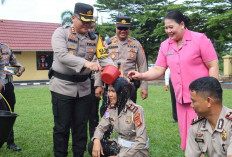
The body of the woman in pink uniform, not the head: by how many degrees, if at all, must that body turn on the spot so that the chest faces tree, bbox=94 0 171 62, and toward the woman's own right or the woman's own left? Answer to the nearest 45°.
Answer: approximately 135° to the woman's own right

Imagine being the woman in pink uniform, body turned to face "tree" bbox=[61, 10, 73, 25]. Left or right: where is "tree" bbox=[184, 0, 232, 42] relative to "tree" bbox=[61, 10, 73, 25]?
right

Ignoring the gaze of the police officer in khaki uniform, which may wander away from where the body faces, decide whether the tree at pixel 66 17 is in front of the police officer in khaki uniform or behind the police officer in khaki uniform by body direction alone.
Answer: behind

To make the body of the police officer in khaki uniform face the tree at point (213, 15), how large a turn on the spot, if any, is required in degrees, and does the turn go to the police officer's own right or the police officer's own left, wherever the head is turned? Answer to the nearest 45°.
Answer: approximately 90° to the police officer's own left

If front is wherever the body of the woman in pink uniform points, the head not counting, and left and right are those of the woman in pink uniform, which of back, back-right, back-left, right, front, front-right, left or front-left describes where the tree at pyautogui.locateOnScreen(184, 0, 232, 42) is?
back-right

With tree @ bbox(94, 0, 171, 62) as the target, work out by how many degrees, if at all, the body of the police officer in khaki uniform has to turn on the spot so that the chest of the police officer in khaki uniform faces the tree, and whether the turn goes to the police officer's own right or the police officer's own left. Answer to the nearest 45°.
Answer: approximately 135° to the police officer's own left

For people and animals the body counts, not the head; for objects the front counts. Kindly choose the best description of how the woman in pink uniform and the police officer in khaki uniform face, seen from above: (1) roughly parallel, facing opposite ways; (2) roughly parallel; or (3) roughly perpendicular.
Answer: roughly perpendicular

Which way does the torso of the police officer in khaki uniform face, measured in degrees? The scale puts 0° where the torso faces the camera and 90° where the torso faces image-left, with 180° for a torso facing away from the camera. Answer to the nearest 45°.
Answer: approximately 315°

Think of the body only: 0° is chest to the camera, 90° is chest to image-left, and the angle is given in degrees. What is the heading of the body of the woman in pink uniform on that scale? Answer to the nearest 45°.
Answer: approximately 45°
